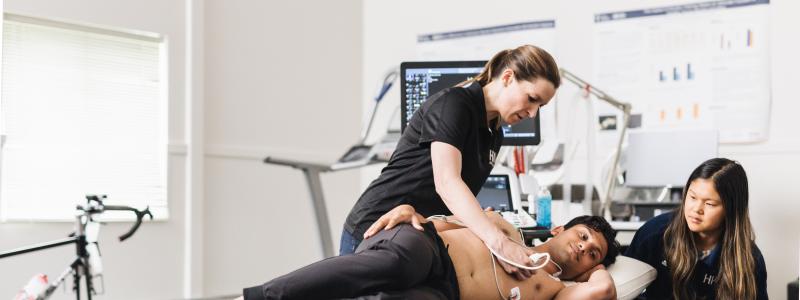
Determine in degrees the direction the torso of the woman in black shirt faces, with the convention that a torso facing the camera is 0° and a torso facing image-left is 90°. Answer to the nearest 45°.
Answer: approximately 315°

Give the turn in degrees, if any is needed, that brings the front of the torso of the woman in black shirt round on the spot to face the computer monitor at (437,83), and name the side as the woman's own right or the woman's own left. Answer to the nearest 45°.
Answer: approximately 135° to the woman's own left

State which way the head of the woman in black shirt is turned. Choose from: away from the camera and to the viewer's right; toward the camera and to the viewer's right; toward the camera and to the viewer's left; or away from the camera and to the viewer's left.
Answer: toward the camera and to the viewer's right

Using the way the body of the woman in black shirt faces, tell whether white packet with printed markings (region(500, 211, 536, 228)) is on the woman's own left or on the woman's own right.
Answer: on the woman's own left

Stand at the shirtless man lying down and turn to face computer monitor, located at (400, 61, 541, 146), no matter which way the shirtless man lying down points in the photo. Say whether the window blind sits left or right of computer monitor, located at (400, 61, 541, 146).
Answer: left

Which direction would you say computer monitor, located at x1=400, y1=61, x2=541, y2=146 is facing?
toward the camera

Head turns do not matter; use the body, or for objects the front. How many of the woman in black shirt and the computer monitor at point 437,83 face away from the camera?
0

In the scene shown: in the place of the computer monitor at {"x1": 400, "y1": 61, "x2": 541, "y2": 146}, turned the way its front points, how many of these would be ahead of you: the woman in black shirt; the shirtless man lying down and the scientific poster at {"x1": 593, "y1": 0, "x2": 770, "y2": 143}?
2

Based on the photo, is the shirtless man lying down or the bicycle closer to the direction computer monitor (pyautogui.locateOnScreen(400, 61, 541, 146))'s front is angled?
the shirtless man lying down

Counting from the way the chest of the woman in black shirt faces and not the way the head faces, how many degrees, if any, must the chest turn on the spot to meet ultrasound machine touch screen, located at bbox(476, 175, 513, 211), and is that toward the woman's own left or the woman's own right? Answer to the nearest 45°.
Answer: approximately 135° to the woman's own left

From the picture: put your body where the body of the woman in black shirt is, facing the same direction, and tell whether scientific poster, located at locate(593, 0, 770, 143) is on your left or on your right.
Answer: on your left

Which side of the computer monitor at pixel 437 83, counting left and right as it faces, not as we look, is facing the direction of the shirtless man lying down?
front
